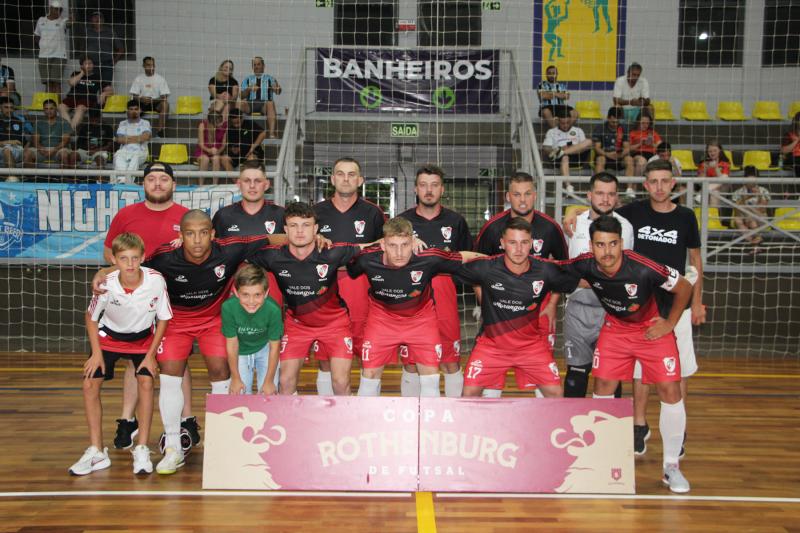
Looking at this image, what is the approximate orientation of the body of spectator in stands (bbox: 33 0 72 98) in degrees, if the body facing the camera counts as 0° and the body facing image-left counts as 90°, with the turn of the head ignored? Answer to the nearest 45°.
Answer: approximately 0°

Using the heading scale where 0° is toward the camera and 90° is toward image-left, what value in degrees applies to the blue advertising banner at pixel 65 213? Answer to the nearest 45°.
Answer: approximately 0°

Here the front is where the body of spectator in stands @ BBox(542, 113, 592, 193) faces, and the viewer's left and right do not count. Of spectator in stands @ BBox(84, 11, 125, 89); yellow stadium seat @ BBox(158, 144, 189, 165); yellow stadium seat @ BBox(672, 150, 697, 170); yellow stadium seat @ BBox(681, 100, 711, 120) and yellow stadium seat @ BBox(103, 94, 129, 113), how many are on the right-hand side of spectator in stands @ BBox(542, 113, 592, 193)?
3
